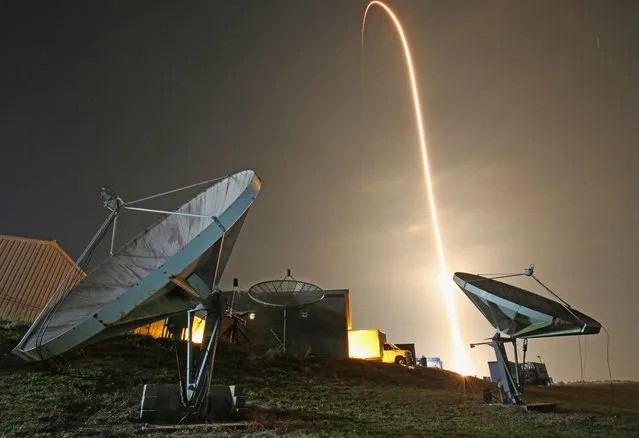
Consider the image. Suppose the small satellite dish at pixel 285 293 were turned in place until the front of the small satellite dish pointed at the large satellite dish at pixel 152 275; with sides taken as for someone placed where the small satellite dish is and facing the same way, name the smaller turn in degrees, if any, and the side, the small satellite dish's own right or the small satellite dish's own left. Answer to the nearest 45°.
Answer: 0° — it already faces it

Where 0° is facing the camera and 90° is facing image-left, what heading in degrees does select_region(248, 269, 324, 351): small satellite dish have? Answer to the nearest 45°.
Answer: approximately 0°

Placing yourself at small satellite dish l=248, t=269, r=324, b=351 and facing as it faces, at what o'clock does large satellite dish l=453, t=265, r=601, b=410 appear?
large satellite dish l=453, t=265, r=601, b=410 is roughly at 11 o'clock from small satellite dish l=248, t=269, r=324, b=351.
